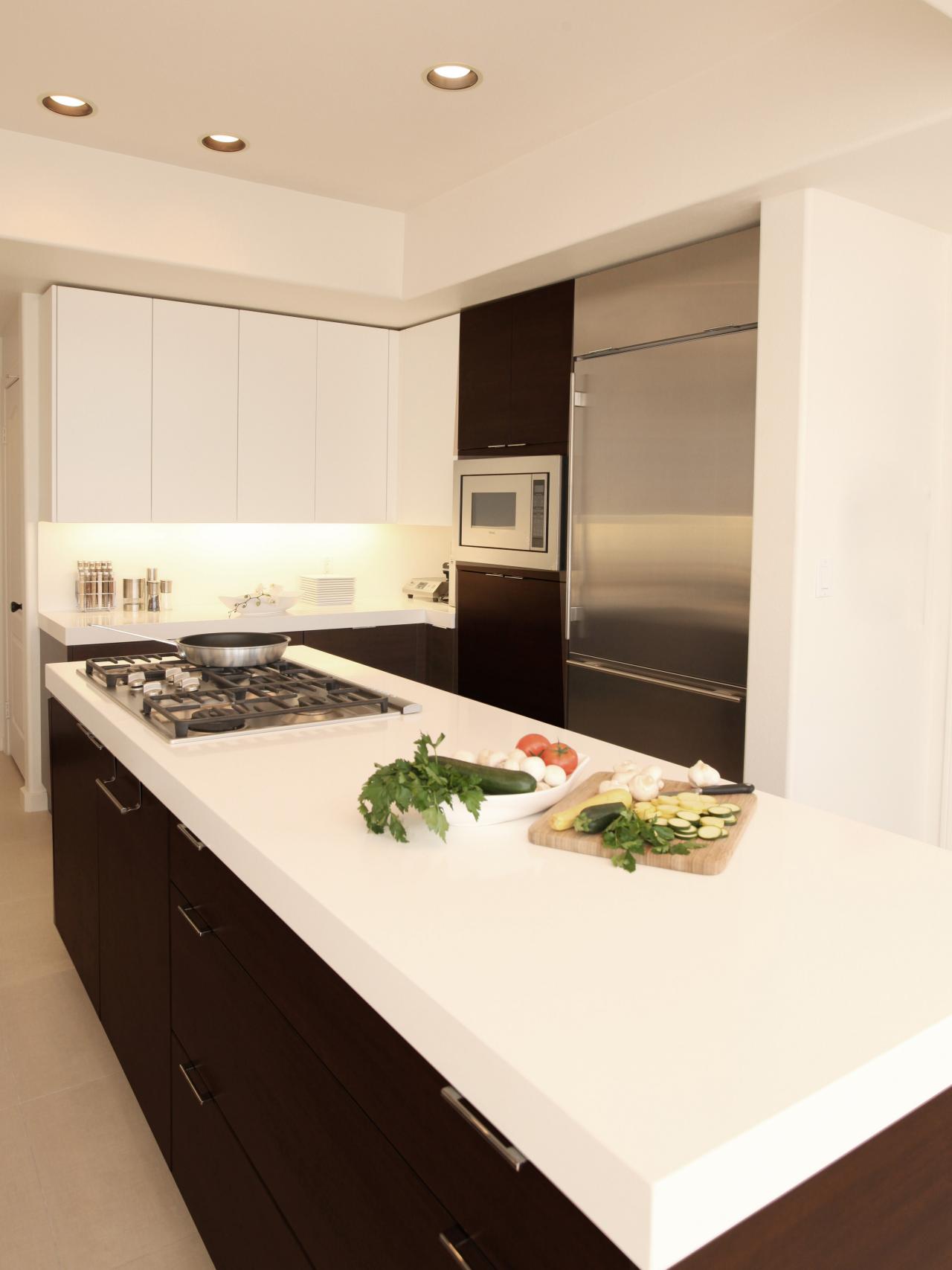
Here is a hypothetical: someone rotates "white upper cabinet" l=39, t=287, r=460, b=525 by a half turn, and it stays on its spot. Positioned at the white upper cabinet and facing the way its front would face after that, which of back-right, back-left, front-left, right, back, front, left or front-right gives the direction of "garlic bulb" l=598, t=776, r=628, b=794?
back

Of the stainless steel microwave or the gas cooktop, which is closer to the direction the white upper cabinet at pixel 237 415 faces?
the gas cooktop

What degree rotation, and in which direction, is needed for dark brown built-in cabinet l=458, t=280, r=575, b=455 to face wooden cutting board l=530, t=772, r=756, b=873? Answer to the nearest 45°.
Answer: approximately 45° to its left

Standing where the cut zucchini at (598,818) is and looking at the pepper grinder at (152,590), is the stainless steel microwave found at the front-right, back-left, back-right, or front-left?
front-right

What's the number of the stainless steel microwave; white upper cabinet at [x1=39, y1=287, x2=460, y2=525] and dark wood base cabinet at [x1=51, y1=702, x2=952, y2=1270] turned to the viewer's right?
0

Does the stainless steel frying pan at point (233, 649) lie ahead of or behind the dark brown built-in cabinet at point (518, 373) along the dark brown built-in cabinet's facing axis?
ahead

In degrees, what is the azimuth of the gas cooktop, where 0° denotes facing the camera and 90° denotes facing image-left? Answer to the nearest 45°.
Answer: approximately 45°

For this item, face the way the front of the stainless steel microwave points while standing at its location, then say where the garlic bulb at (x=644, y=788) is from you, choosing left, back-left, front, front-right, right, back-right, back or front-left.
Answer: front-left

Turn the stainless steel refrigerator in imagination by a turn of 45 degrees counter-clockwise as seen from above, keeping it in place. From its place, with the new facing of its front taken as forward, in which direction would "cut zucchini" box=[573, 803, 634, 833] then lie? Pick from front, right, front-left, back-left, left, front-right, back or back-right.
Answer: front

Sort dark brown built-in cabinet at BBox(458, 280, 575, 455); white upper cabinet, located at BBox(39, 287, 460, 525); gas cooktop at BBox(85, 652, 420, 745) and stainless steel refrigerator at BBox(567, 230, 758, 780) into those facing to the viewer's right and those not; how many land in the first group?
0

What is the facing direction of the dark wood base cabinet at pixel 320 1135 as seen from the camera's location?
facing the viewer and to the left of the viewer

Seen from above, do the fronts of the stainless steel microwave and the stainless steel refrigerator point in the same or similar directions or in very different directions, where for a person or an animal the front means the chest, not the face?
same or similar directions

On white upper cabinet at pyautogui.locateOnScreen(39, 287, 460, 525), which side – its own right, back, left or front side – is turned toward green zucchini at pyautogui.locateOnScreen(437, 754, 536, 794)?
front

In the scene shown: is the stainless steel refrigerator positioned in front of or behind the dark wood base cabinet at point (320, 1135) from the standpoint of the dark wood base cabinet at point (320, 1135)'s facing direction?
behind

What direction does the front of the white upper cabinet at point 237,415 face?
toward the camera

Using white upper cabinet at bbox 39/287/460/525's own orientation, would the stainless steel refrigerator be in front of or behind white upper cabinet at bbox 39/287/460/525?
in front

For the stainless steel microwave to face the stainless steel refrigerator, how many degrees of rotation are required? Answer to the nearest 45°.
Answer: approximately 90° to its left
